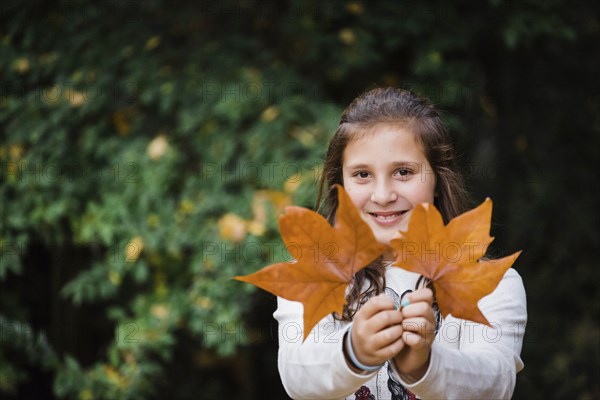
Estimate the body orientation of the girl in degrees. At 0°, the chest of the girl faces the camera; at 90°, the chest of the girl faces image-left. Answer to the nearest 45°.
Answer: approximately 0°
